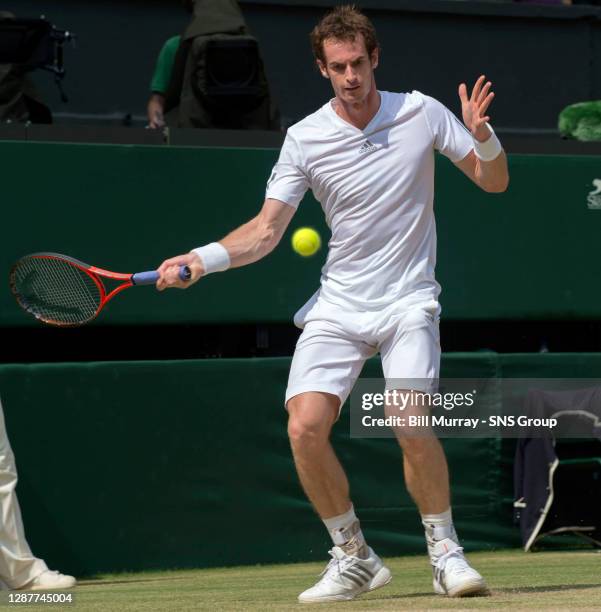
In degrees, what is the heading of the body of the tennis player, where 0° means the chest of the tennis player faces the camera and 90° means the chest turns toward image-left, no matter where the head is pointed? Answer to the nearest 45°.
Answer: approximately 0°
